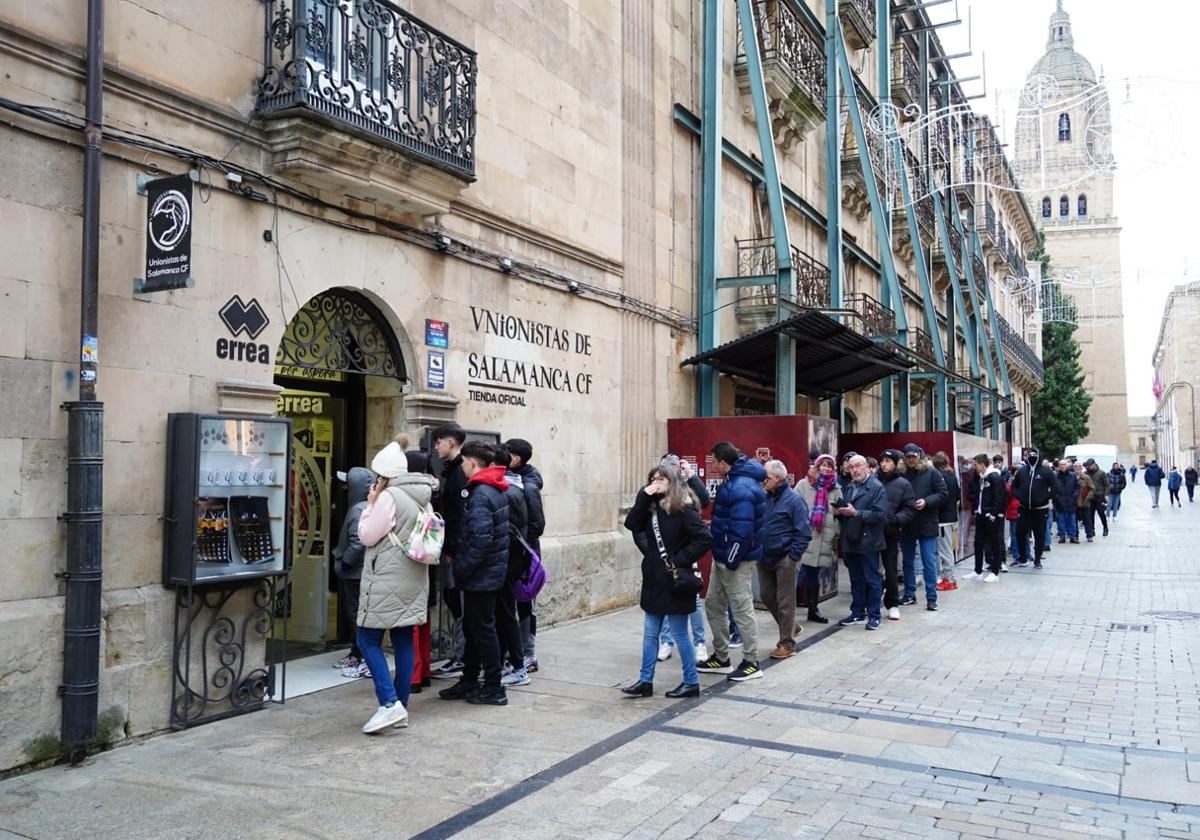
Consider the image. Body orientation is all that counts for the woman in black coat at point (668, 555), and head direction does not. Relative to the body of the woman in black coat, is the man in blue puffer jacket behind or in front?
behind

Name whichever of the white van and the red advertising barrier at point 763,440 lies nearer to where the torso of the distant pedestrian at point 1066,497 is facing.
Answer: the red advertising barrier

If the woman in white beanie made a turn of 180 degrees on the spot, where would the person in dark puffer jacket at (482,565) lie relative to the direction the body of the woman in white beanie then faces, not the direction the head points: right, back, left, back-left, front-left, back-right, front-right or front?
front-left

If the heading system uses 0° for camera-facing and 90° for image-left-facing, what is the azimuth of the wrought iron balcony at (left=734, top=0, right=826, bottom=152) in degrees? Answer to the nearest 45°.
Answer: approximately 270°

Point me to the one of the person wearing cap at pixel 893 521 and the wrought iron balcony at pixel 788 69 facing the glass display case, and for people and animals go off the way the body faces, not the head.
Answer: the person wearing cap

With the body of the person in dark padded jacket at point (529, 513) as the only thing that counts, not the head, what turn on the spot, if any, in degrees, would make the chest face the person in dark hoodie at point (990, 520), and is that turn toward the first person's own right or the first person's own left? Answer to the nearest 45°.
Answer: approximately 135° to the first person's own right

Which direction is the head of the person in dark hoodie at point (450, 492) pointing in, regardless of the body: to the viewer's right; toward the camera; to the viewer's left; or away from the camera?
to the viewer's left

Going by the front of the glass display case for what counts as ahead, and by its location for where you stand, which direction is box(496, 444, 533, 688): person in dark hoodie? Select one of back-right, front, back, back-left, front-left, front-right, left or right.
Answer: front-left

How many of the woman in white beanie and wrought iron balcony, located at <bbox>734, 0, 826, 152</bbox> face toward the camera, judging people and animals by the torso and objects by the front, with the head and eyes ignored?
0

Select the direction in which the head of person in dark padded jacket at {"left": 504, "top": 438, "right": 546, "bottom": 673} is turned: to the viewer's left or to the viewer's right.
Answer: to the viewer's left

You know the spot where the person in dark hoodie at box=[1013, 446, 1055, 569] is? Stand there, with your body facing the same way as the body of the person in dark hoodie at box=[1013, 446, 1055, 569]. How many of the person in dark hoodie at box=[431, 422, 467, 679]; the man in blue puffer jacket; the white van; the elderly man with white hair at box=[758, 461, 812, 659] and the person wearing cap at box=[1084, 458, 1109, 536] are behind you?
2

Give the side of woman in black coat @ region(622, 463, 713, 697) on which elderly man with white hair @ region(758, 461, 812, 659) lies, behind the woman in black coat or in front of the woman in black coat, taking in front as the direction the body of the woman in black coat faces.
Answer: behind

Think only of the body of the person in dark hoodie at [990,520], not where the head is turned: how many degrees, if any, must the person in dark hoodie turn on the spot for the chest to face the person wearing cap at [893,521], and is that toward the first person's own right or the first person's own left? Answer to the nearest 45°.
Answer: approximately 45° to the first person's own left
